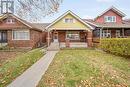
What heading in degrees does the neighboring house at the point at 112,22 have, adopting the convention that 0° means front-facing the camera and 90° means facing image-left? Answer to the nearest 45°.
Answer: approximately 0°

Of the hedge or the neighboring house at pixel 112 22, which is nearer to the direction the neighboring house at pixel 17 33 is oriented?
the hedge

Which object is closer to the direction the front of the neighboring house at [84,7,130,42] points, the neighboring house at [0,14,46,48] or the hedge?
the hedge

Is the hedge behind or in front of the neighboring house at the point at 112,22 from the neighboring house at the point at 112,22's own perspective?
in front

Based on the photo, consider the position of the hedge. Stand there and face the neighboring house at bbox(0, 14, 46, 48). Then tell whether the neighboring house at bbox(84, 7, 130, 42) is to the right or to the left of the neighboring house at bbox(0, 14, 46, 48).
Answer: right

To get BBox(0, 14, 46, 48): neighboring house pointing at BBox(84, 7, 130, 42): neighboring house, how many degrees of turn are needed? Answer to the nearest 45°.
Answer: approximately 90° to its left

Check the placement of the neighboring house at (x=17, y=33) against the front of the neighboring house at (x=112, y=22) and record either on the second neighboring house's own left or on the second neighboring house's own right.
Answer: on the second neighboring house's own right

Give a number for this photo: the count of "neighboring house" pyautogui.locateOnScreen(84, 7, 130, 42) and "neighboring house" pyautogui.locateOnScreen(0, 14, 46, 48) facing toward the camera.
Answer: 2

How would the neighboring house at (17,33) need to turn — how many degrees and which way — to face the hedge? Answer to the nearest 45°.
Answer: approximately 45° to its left
